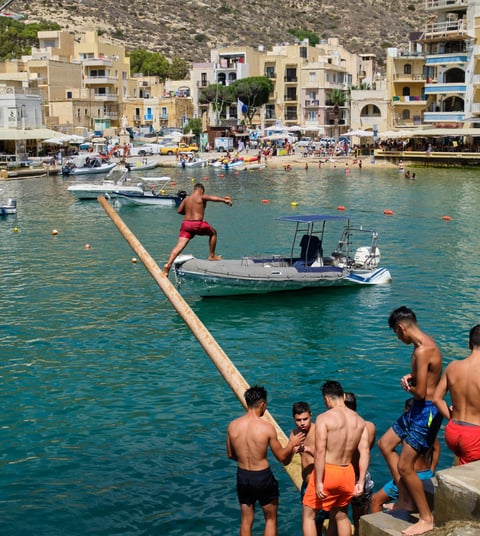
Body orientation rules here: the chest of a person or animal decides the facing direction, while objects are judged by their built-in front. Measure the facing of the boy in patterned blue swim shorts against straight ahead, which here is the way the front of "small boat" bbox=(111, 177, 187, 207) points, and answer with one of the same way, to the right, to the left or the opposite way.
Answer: the same way

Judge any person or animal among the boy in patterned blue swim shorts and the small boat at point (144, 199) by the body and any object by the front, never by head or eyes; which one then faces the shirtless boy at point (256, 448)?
the boy in patterned blue swim shorts

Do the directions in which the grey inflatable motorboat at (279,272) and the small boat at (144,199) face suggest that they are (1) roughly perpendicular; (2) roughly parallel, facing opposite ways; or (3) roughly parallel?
roughly parallel

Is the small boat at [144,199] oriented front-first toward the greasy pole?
no

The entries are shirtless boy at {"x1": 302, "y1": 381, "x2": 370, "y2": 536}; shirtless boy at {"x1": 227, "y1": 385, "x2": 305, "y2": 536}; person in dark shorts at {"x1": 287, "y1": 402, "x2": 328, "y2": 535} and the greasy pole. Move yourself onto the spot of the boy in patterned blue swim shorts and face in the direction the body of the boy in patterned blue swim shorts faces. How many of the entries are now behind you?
0

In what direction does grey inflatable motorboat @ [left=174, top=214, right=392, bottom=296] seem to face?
to the viewer's left

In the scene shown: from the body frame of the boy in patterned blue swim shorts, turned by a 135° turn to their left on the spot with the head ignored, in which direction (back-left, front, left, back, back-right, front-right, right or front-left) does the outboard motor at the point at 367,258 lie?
back-left

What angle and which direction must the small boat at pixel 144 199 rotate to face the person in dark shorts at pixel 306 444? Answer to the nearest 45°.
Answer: approximately 90° to its left

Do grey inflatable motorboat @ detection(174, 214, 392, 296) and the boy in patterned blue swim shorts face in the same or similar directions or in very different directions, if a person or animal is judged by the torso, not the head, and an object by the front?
same or similar directions

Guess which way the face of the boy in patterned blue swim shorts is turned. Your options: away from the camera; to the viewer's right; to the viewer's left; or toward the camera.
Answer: to the viewer's left

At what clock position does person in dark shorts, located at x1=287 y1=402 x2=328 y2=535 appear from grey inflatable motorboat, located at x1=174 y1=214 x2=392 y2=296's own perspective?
The person in dark shorts is roughly at 9 o'clock from the grey inflatable motorboat.

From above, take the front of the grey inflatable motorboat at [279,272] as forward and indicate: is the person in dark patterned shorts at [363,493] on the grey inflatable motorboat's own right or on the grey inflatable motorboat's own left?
on the grey inflatable motorboat's own left

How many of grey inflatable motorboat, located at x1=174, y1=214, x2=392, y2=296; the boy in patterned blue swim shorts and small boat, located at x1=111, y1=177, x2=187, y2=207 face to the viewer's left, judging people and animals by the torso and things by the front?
3

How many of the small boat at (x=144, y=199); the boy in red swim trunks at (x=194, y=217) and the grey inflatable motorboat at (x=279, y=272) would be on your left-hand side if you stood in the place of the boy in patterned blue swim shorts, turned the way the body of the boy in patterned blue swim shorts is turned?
0

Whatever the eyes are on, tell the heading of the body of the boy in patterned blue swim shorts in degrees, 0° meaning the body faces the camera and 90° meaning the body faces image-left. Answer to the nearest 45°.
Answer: approximately 90°

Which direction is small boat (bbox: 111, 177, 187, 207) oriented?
to the viewer's left

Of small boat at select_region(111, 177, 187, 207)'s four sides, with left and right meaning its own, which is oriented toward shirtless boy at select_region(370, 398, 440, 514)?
left

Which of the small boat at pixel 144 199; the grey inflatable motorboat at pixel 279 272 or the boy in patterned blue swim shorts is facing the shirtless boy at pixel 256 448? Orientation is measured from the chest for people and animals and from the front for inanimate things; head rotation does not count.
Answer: the boy in patterned blue swim shorts

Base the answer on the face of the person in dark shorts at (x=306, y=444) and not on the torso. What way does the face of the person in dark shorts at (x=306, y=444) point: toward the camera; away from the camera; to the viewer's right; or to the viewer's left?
toward the camera
